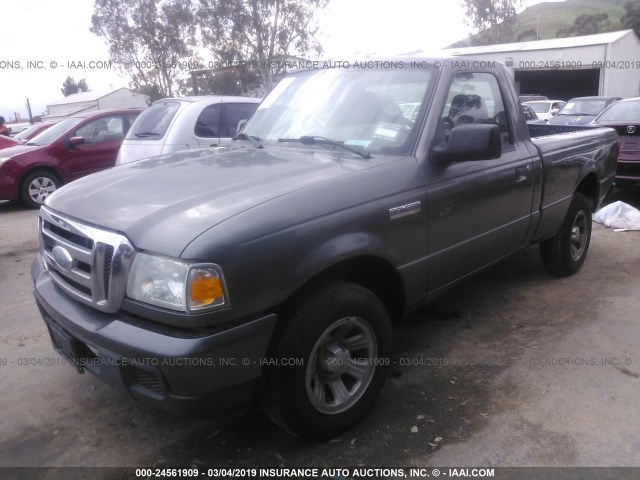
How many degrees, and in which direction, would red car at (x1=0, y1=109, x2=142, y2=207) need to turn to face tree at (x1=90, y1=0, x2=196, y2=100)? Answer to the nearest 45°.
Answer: approximately 135° to its right

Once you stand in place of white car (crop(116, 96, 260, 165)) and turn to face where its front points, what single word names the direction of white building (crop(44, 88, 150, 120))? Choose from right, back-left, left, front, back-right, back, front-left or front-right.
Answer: front-left

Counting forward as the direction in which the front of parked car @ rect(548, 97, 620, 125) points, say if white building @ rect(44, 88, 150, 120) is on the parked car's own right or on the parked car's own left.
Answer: on the parked car's own right

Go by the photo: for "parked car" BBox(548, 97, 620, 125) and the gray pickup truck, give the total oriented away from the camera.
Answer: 0

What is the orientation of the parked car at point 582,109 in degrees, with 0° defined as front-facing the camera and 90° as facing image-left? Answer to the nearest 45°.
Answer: approximately 45°

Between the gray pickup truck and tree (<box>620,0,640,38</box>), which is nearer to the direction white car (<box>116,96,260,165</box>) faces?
the tree

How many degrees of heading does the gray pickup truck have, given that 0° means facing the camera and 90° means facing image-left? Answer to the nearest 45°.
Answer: approximately 45°

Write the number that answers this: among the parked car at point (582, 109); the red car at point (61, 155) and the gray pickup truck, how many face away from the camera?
0

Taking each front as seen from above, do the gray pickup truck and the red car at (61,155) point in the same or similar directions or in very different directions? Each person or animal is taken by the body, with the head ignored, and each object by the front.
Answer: same or similar directions

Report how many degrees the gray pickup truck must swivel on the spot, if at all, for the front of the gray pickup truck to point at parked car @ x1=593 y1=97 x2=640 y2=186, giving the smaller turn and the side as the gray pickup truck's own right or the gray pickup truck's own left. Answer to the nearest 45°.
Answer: approximately 180°

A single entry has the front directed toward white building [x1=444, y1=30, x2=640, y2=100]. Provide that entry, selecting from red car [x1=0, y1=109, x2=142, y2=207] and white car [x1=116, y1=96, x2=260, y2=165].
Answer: the white car

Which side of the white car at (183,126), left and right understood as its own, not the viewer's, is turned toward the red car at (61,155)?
left

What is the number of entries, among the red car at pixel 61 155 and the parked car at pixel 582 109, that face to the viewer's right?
0
